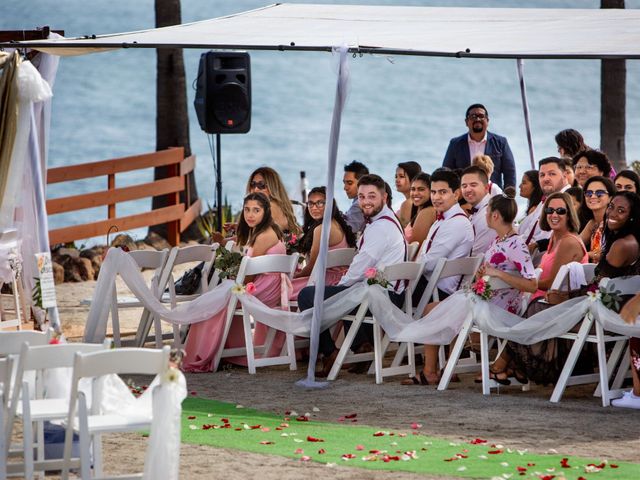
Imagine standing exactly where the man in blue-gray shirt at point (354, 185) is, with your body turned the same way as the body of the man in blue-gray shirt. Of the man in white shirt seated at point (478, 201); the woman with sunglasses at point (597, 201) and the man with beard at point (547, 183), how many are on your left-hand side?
0

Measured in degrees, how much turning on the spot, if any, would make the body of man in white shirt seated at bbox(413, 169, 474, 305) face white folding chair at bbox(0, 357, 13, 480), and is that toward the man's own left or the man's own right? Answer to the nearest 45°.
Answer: approximately 45° to the man's own left

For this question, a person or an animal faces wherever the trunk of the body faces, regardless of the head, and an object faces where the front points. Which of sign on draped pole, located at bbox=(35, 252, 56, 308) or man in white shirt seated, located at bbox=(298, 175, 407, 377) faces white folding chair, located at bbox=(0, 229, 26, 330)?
the man in white shirt seated

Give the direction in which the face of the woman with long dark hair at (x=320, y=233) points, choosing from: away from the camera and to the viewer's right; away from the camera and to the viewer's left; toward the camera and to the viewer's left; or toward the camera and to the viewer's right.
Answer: toward the camera and to the viewer's left

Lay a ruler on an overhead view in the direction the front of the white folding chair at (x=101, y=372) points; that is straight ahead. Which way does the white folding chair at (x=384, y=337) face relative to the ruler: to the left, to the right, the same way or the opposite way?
the same way

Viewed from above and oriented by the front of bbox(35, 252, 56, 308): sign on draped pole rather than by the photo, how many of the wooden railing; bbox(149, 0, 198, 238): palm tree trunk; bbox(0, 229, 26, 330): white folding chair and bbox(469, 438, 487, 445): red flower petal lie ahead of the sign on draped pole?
1

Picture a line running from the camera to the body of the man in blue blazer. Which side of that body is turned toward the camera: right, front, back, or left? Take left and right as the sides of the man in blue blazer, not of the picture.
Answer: front

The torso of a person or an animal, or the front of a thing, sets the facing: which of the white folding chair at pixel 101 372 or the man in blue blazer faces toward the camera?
the man in blue blazer

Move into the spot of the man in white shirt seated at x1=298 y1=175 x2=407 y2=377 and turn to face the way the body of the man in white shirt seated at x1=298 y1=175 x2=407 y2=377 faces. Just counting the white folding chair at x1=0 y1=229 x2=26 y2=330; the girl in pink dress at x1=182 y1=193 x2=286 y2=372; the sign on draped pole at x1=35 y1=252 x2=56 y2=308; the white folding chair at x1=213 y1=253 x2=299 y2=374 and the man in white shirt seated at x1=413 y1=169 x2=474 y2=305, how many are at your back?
1

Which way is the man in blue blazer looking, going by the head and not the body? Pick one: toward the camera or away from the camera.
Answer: toward the camera

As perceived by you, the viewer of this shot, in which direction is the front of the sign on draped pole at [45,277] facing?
facing the viewer and to the right of the viewer

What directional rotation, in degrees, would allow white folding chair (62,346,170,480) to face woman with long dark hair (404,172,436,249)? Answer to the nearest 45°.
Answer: approximately 90° to its right
